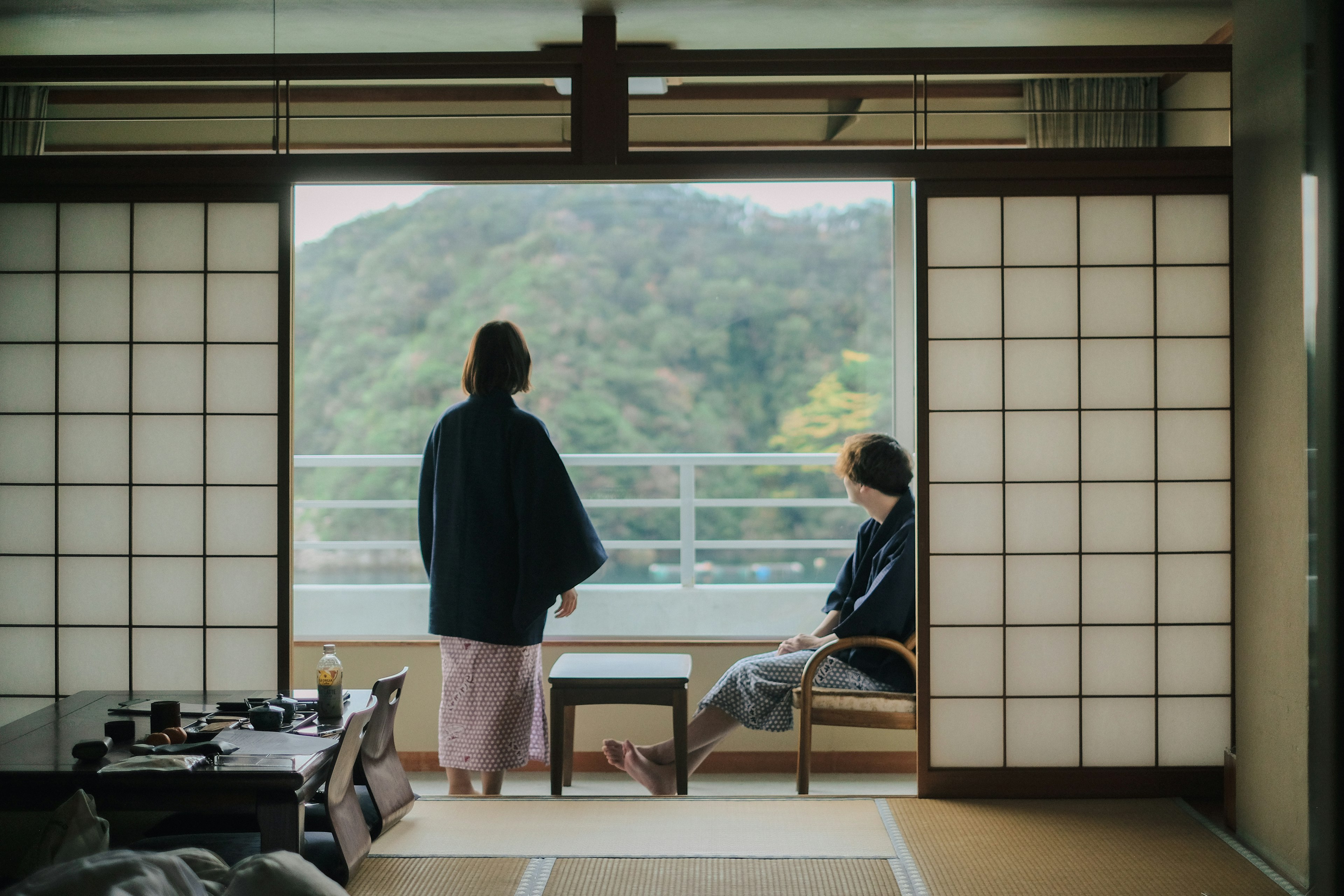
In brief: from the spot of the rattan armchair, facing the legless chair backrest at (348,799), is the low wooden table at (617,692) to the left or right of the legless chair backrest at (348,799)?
right

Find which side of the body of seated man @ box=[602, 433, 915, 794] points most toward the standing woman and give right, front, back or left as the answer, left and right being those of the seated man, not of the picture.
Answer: front

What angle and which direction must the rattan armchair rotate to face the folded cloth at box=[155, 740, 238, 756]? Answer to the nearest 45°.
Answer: approximately 45° to its left

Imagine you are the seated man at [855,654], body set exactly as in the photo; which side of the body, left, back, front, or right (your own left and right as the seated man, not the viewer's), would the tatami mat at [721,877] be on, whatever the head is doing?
left

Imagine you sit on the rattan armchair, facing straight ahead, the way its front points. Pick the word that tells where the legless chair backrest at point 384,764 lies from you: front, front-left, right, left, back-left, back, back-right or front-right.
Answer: front-left

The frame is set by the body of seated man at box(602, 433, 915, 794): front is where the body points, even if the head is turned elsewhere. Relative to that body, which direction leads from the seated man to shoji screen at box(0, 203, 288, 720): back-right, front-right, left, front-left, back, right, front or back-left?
front

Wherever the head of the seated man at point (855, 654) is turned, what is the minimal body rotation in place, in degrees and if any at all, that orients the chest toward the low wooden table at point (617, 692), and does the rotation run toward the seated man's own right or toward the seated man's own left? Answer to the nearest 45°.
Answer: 0° — they already face it

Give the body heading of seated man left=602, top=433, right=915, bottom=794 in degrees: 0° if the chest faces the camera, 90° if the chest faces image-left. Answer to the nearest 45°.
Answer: approximately 90°

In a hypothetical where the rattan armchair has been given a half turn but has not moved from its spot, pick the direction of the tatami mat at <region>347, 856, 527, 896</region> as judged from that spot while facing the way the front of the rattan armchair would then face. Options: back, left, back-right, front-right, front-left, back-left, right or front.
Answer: back-right

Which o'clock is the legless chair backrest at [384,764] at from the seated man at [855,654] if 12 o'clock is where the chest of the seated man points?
The legless chair backrest is roughly at 11 o'clock from the seated man.

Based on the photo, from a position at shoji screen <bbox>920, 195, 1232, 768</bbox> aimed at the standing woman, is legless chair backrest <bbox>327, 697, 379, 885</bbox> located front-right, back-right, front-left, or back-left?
front-left

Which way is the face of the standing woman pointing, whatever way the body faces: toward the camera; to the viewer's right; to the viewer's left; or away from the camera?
away from the camera

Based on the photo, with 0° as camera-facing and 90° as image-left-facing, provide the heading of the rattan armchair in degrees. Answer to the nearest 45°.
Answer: approximately 90°

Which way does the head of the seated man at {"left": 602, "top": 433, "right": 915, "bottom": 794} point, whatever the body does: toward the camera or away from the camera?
away from the camera

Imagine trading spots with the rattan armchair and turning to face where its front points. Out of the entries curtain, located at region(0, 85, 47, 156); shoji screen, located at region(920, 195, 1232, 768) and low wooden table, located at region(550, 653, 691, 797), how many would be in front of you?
2

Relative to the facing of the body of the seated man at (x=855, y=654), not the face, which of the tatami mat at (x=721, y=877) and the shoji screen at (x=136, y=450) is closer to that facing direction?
the shoji screen
